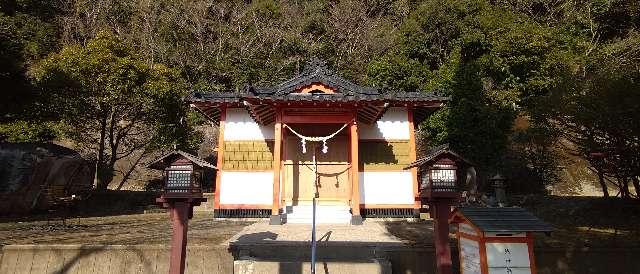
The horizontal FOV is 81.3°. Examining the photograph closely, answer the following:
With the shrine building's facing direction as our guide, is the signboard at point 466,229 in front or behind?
in front

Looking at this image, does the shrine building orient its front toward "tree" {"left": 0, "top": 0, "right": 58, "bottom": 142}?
no

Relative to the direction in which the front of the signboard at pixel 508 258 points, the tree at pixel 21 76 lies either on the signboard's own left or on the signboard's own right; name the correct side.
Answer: on the signboard's own right

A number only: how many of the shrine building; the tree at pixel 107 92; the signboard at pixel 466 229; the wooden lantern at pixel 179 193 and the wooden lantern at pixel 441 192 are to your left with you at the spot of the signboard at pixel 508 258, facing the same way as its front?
0

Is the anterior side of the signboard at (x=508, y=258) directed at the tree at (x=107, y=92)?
no

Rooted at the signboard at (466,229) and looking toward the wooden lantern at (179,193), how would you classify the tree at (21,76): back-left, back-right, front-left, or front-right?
front-right

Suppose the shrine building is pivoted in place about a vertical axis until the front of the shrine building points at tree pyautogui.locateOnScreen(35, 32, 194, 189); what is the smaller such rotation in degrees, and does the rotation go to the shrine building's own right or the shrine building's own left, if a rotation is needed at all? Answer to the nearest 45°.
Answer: approximately 135° to the shrine building's own right

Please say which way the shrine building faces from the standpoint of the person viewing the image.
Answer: facing the viewer

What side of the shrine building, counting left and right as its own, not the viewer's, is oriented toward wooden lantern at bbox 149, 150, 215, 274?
front

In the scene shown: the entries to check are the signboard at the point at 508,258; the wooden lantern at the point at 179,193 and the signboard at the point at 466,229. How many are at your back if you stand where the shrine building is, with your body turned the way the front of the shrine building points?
0

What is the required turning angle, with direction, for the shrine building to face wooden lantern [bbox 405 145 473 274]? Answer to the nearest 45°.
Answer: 0° — it already faces it

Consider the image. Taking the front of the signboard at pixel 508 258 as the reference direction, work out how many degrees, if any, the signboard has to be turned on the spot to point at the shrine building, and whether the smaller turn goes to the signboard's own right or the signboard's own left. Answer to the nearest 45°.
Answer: approximately 135° to the signboard's own right

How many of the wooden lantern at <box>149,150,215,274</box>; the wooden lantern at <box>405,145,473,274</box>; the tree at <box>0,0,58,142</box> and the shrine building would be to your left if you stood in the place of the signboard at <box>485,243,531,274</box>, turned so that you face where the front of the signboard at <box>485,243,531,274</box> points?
0

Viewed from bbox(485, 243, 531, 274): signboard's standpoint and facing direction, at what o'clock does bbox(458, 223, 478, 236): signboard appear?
bbox(458, 223, 478, 236): signboard is roughly at 4 o'clock from bbox(485, 243, 531, 274): signboard.

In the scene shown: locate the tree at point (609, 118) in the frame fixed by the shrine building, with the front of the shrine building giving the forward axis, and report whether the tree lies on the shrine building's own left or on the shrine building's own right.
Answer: on the shrine building's own left

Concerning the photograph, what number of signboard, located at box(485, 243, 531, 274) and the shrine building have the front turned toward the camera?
2
